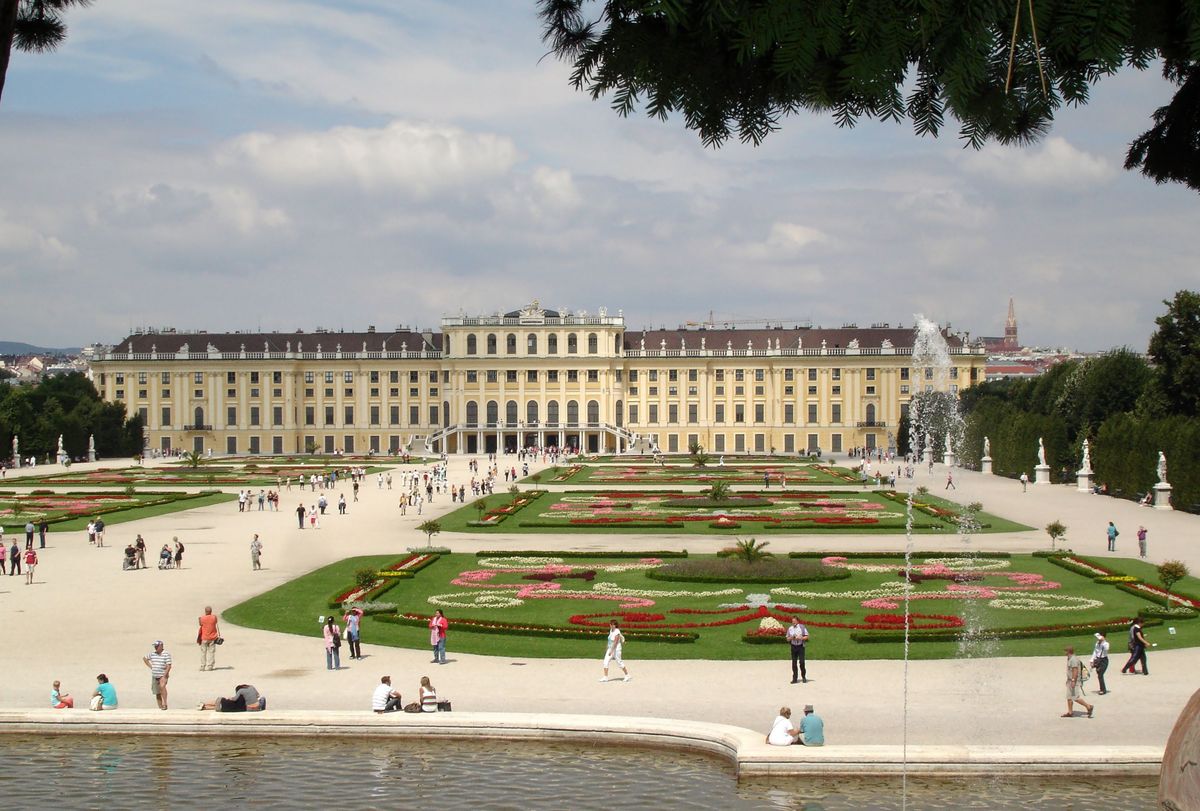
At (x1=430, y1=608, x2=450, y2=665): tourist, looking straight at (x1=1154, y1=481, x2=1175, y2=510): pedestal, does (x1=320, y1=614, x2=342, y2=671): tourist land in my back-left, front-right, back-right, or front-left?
back-left

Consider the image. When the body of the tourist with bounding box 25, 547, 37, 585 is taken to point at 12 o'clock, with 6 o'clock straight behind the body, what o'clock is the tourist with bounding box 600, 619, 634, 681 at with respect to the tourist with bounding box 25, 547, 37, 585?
the tourist with bounding box 600, 619, 634, 681 is roughly at 11 o'clock from the tourist with bounding box 25, 547, 37, 585.

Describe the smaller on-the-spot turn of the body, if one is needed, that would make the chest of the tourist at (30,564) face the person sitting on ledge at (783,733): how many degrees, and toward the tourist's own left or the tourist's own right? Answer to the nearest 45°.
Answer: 0° — they already face them

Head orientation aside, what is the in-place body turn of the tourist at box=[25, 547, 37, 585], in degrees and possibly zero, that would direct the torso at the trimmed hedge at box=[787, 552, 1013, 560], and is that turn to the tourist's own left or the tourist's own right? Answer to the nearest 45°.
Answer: approximately 90° to the tourist's own left

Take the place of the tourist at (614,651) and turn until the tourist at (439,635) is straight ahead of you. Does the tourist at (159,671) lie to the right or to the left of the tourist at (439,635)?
left

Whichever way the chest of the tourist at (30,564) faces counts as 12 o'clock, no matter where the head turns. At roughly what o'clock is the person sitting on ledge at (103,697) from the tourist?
The person sitting on ledge is roughly at 12 o'clock from the tourist.

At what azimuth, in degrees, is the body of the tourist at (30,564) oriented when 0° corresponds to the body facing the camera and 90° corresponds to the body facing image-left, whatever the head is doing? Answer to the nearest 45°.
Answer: approximately 0°

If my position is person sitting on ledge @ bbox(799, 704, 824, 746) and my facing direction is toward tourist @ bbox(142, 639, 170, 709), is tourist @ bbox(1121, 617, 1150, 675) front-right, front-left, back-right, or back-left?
back-right

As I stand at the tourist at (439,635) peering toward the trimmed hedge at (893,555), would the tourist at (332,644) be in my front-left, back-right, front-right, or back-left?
back-left

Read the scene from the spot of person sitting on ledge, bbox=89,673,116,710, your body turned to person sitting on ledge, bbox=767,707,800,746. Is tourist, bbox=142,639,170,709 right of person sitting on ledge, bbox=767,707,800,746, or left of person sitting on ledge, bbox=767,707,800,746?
left

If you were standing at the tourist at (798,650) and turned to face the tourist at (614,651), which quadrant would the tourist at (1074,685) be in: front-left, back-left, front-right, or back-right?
back-left

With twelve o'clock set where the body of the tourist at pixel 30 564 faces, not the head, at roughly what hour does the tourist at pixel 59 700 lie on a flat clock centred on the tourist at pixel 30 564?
the tourist at pixel 59 700 is roughly at 12 o'clock from the tourist at pixel 30 564.

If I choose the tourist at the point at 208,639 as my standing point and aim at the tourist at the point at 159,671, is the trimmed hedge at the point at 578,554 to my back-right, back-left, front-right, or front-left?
back-left

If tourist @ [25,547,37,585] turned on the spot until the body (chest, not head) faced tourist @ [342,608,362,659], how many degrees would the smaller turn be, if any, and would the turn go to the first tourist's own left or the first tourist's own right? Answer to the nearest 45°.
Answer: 0° — they already face them

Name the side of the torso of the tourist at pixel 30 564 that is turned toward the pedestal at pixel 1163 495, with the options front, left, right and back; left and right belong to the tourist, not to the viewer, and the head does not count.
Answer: left
